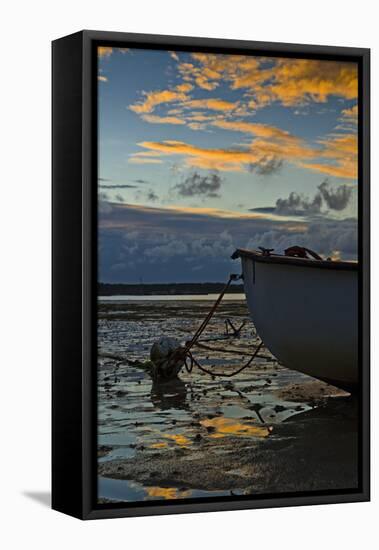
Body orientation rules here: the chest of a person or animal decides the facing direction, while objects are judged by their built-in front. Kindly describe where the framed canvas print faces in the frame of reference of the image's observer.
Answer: facing the viewer and to the right of the viewer
